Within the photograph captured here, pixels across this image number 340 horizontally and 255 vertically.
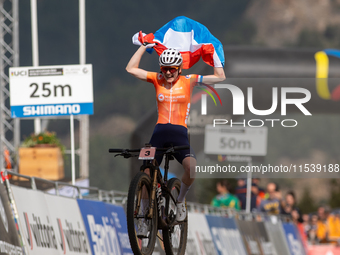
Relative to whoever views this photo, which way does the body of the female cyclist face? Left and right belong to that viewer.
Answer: facing the viewer

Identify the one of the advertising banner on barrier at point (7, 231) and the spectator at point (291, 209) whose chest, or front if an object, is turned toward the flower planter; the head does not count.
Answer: the spectator

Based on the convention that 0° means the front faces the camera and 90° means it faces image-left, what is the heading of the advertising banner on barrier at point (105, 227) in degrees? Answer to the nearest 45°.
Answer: approximately 315°

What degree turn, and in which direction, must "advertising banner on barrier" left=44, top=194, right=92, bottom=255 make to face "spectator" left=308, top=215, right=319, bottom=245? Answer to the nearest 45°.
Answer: approximately 90° to its left

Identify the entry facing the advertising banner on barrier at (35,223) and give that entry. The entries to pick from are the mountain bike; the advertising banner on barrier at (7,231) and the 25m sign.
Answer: the 25m sign

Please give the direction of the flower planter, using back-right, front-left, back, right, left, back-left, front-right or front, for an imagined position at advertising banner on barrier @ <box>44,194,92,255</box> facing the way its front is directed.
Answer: back-left

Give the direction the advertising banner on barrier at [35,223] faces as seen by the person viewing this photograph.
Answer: facing the viewer and to the right of the viewer

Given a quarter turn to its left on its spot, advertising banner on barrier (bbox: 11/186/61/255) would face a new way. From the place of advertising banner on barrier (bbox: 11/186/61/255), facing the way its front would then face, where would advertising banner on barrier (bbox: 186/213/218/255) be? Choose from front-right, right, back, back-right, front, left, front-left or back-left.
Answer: front

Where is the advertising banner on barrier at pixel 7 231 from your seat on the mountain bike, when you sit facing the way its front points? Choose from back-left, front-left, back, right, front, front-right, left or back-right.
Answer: right

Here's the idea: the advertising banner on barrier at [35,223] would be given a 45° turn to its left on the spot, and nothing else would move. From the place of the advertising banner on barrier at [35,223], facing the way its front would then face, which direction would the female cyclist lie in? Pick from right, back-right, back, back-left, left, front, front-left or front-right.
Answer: front

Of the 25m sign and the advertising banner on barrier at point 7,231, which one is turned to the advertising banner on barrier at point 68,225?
the 25m sign
